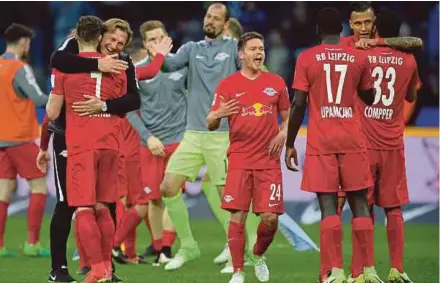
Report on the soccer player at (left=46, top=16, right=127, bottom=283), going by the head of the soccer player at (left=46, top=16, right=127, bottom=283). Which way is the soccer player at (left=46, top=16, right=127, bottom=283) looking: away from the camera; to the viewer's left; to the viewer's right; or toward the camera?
away from the camera

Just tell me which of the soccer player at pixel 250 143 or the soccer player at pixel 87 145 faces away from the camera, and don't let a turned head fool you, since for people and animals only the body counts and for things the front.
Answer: the soccer player at pixel 87 145

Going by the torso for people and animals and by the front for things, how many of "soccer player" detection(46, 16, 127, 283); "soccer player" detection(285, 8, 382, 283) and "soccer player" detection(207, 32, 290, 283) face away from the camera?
2

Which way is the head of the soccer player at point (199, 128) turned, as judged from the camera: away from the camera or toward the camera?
toward the camera

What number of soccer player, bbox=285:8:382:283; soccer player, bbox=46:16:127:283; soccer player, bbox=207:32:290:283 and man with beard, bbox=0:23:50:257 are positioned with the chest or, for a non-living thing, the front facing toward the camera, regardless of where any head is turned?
1

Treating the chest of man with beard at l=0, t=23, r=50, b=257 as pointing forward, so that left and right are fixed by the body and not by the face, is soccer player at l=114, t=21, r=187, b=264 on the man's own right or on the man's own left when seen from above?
on the man's own right

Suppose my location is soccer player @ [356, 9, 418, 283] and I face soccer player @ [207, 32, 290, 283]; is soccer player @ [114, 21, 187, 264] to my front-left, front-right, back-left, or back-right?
front-right

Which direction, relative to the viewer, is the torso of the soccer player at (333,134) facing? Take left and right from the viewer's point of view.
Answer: facing away from the viewer

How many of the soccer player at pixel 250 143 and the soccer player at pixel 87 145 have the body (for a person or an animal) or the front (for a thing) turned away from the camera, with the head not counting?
1

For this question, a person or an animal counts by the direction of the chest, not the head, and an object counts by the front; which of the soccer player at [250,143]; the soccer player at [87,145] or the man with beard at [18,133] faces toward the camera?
the soccer player at [250,143]

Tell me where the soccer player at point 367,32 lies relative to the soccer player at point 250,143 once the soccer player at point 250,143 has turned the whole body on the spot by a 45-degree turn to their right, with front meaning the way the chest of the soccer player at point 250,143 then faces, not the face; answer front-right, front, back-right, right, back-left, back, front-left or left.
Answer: back-left

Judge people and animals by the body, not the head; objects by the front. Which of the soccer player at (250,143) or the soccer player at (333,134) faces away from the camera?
the soccer player at (333,134)

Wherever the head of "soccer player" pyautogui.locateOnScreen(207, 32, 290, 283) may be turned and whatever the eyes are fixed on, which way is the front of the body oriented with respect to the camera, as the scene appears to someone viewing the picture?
toward the camera
